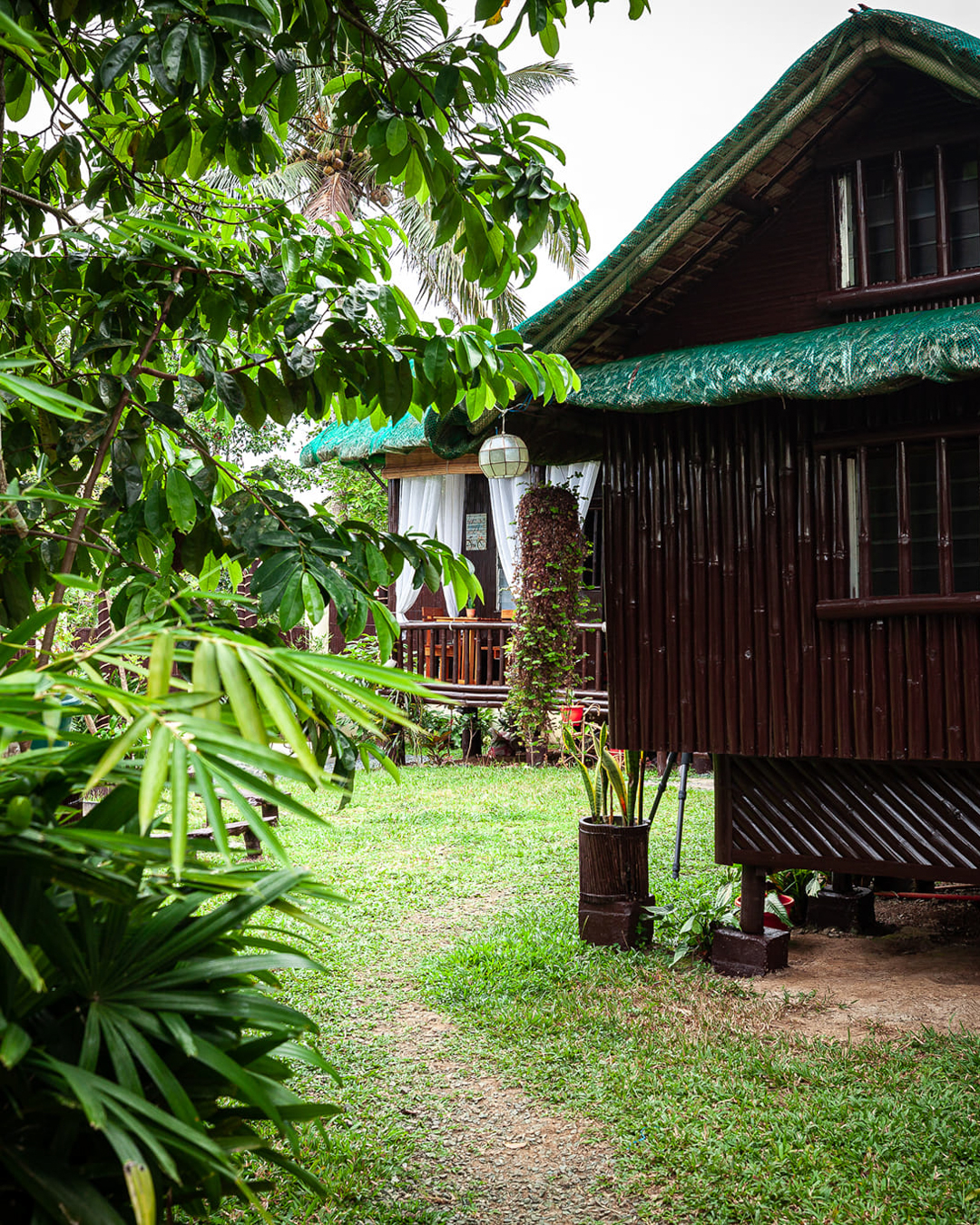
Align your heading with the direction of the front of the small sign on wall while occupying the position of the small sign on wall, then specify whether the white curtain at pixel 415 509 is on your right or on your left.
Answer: on your right

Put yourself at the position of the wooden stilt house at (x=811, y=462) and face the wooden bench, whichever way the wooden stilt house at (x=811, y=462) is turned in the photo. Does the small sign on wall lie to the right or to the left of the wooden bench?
right

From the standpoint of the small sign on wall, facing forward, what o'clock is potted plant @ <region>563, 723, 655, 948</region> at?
The potted plant is roughly at 12 o'clock from the small sign on wall.

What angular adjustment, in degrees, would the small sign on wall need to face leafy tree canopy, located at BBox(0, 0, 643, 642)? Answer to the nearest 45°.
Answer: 0° — it already faces it

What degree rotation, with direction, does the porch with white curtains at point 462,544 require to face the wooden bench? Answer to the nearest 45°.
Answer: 0° — it already faces it

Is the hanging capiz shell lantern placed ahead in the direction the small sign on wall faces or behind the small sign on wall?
ahead

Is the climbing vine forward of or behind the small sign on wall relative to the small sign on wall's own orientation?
forward

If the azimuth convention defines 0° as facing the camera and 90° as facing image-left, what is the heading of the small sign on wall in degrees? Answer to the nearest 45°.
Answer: approximately 0°

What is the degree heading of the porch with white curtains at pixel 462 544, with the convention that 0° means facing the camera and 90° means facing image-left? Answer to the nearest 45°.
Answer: approximately 0°
